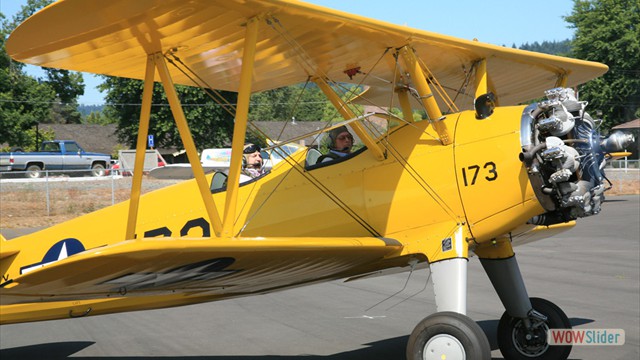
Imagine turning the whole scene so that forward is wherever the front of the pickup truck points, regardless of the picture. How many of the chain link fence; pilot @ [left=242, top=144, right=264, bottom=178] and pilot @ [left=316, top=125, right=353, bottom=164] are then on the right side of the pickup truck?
3

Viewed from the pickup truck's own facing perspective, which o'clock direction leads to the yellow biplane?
The yellow biplane is roughly at 3 o'clock from the pickup truck.

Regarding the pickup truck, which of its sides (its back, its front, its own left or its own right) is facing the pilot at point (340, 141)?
right

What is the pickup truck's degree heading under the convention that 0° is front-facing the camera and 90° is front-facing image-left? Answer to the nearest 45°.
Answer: approximately 270°

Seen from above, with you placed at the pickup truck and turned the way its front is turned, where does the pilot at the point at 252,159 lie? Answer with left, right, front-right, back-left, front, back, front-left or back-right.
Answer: right
